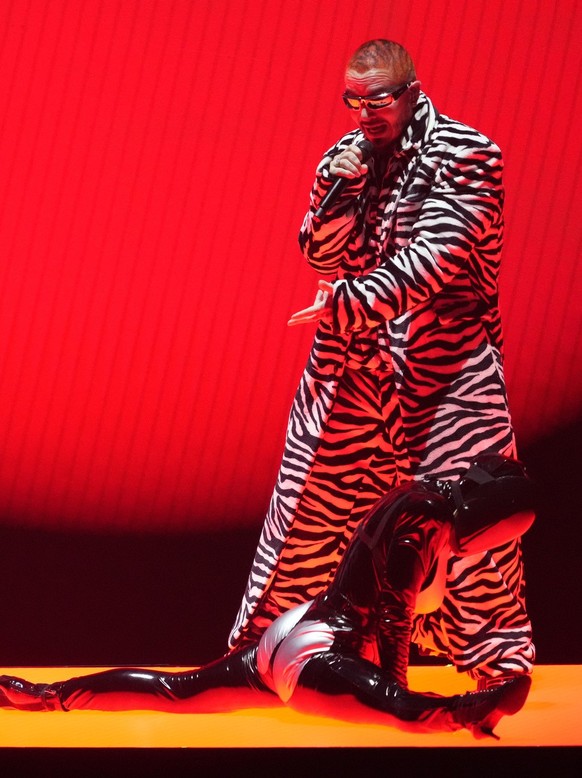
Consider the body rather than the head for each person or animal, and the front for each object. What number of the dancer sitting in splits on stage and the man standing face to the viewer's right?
1

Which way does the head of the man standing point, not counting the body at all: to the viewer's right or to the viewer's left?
to the viewer's left

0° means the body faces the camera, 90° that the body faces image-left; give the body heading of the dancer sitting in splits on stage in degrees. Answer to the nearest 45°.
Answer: approximately 270°

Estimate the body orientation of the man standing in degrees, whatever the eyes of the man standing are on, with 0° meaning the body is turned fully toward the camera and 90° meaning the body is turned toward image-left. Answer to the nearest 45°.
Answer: approximately 45°
